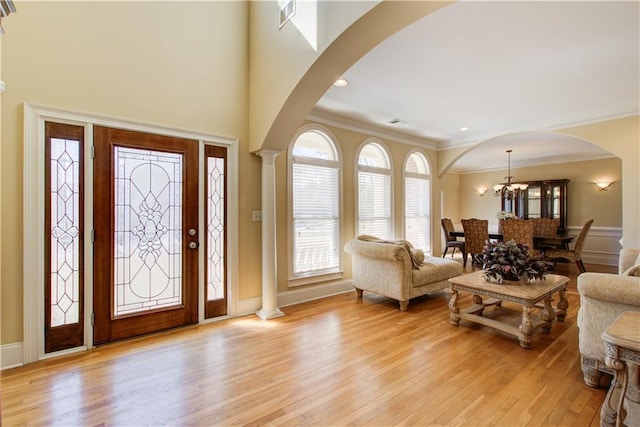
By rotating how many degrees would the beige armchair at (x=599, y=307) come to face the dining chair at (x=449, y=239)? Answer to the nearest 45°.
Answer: approximately 45° to its right

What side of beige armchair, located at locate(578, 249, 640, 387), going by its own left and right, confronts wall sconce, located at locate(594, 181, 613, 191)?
right

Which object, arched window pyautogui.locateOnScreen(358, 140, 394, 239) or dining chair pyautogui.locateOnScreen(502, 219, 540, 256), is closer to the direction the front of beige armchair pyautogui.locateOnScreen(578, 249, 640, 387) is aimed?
the arched window

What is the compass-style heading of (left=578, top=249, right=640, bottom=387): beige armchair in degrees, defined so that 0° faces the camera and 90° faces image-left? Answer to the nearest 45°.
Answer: approximately 90°

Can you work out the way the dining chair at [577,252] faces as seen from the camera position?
facing to the left of the viewer

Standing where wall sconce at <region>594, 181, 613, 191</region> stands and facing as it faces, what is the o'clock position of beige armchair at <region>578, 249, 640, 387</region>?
The beige armchair is roughly at 12 o'clock from the wall sconce.

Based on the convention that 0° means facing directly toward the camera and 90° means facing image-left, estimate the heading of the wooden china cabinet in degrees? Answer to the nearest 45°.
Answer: approximately 0°

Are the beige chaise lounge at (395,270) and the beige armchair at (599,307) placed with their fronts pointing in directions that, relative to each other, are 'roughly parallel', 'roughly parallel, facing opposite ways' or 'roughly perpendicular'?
roughly perpendicular

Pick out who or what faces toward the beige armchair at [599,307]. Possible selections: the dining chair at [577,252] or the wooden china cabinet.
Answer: the wooden china cabinet

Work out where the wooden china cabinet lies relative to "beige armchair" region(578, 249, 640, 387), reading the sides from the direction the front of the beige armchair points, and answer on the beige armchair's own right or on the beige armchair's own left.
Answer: on the beige armchair's own right

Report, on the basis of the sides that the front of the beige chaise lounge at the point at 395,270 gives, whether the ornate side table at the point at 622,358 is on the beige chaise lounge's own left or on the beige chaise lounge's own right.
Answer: on the beige chaise lounge's own right

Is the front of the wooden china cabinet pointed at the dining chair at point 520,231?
yes

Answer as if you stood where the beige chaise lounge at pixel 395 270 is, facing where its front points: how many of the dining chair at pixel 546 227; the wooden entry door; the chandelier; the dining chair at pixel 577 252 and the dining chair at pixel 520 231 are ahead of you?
4
